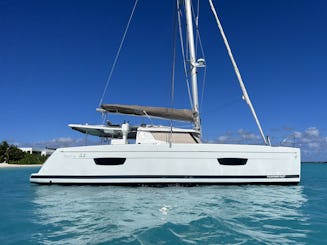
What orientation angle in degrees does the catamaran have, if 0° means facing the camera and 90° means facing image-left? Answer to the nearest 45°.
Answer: approximately 270°
